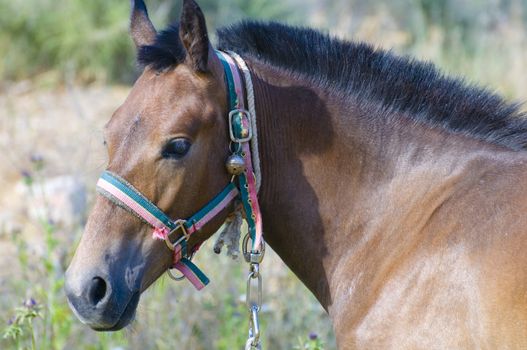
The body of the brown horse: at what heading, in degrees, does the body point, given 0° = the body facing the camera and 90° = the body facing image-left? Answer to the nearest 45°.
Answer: approximately 90°
